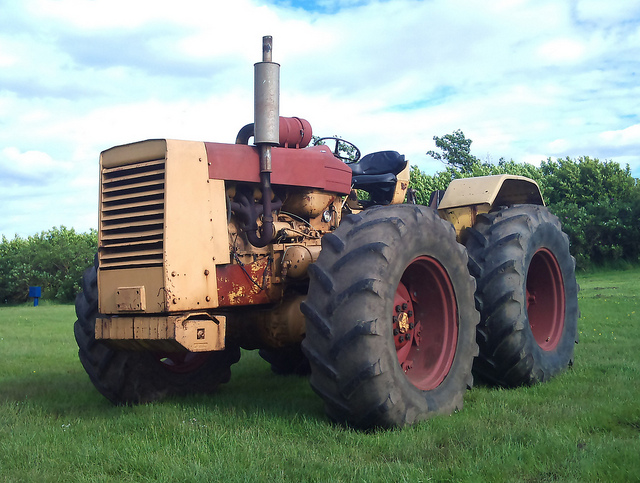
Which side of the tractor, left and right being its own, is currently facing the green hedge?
right

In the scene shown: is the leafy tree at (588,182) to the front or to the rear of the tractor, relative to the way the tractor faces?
to the rear

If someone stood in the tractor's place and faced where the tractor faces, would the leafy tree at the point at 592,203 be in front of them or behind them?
behind

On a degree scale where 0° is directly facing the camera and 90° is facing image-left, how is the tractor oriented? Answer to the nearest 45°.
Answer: approximately 45°
